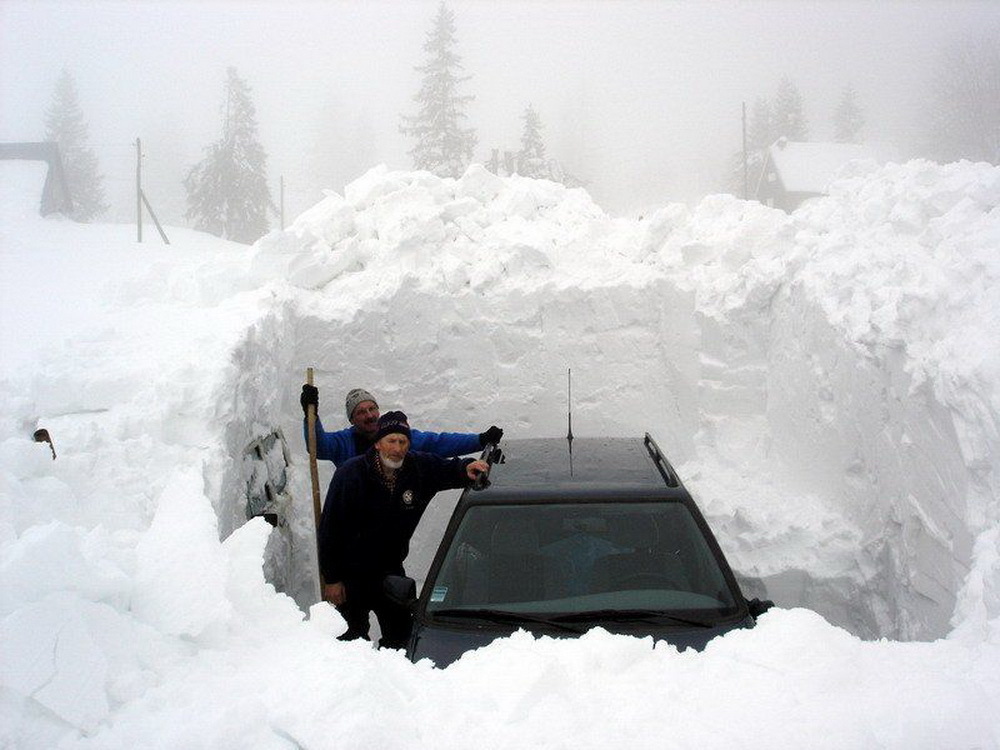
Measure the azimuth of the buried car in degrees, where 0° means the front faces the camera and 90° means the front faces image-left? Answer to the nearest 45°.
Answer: approximately 0°

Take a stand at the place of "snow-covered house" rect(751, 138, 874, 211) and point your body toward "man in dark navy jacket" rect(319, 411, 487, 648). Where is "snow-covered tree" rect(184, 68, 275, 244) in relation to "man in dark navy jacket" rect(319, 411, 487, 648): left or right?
right

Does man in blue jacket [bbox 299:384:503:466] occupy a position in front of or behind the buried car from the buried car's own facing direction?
behind

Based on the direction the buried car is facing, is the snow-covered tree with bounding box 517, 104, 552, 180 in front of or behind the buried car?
behind

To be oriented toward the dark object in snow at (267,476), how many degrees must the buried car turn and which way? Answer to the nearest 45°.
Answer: approximately 135° to its right

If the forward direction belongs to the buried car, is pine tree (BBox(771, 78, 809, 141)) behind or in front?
behind

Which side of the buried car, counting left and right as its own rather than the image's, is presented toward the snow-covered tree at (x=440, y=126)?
back

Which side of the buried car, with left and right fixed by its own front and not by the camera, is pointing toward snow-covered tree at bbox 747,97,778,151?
back

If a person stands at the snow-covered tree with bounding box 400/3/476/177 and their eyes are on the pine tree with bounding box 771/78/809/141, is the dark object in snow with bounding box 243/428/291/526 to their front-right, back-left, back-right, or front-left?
back-right
